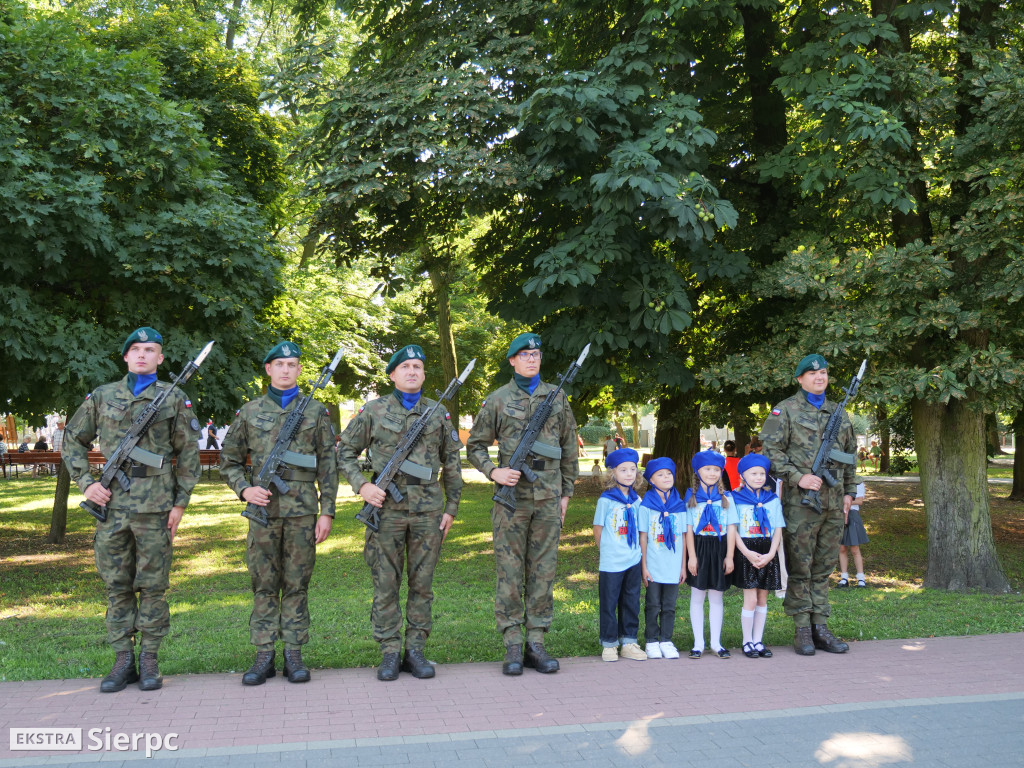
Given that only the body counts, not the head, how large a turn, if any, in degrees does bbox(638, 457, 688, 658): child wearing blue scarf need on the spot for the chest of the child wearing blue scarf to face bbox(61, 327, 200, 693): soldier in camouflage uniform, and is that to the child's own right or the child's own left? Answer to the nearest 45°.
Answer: approximately 45° to the child's own right

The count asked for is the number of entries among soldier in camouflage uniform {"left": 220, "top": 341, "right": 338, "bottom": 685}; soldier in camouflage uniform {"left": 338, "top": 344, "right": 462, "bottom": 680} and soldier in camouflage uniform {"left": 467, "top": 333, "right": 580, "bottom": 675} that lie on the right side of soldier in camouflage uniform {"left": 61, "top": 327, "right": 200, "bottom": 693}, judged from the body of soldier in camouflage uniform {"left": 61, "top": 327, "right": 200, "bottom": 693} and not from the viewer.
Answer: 0

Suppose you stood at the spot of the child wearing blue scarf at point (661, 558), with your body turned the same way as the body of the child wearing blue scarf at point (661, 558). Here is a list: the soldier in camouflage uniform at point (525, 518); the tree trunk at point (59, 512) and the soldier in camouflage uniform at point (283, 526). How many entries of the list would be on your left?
0

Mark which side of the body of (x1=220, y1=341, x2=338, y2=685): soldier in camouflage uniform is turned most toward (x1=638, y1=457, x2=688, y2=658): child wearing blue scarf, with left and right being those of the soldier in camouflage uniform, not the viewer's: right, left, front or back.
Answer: left

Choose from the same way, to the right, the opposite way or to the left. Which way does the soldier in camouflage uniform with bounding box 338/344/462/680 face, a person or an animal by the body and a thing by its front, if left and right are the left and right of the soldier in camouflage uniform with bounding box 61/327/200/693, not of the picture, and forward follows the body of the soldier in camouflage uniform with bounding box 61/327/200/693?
the same way

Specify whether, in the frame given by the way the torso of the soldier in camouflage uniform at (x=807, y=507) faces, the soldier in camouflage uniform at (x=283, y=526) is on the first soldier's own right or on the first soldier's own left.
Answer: on the first soldier's own right

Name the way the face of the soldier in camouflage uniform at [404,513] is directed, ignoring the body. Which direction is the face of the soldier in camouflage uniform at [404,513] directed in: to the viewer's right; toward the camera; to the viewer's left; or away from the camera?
toward the camera

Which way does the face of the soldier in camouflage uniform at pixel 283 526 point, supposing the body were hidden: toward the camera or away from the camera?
toward the camera

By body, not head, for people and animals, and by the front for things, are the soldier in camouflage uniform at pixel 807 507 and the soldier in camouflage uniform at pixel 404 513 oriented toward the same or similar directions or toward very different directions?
same or similar directions

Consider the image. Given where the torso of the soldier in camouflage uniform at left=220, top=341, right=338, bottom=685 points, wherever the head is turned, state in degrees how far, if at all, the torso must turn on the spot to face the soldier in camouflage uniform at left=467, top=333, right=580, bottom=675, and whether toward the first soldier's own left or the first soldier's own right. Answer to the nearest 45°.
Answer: approximately 90° to the first soldier's own left

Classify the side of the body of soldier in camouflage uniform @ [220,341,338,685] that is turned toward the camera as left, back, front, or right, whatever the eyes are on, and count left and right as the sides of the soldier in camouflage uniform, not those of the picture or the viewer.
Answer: front

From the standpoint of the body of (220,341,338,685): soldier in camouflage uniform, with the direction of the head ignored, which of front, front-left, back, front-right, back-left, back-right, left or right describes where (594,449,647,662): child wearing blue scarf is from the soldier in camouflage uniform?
left

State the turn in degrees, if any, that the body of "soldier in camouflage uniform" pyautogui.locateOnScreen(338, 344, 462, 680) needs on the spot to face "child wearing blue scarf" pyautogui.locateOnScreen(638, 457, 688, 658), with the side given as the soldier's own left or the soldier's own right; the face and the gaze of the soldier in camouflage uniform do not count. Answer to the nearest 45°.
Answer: approximately 90° to the soldier's own left

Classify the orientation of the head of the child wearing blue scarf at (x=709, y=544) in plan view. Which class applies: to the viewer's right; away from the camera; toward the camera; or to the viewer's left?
toward the camera

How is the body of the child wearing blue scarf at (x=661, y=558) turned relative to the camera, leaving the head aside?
toward the camera

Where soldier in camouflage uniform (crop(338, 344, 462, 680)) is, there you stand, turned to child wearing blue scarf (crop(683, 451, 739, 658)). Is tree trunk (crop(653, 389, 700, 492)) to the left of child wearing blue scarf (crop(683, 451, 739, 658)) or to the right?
left
